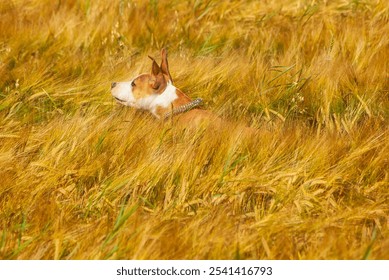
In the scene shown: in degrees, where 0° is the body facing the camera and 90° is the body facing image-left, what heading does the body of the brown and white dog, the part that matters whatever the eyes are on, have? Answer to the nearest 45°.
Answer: approximately 90°
